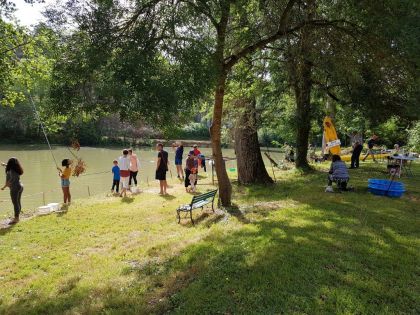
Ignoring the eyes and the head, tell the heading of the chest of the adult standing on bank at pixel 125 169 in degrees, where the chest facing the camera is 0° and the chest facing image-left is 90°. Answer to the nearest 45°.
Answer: approximately 180°

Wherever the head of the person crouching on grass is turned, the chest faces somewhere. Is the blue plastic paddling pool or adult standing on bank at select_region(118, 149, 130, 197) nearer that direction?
the adult standing on bank

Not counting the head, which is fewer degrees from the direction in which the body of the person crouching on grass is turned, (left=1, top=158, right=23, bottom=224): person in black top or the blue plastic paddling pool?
the person in black top

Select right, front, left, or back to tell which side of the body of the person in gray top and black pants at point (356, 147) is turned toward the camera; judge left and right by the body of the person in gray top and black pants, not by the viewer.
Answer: back

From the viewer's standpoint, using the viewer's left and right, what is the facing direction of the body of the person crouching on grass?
facing away from the viewer and to the left of the viewer

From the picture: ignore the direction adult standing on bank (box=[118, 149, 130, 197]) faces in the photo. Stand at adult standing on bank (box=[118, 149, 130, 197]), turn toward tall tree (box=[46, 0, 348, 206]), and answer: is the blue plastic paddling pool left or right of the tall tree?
left
